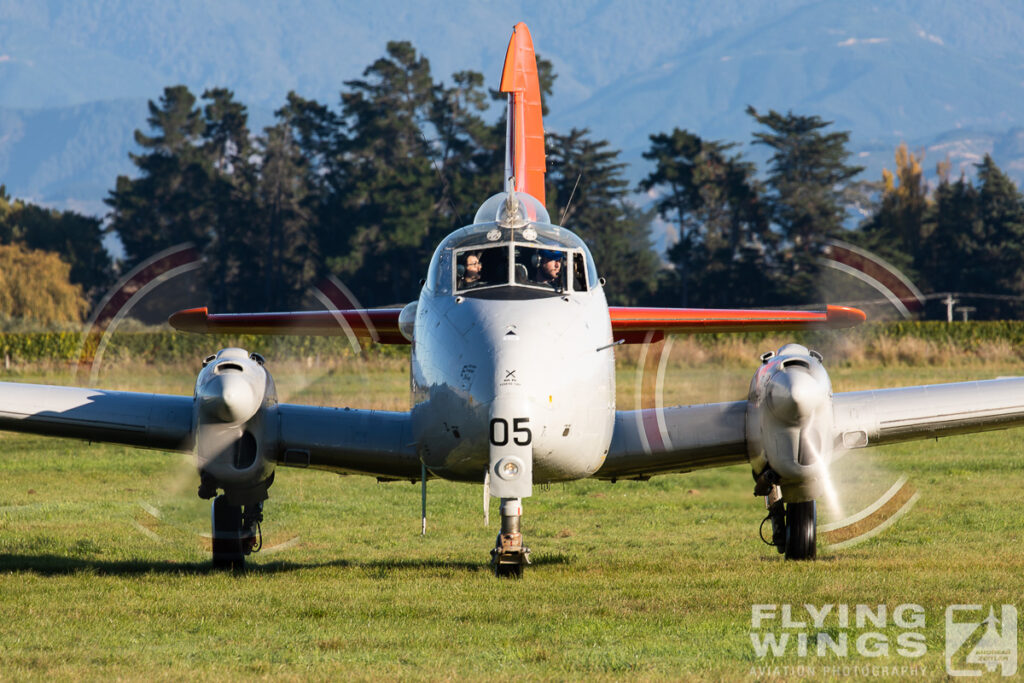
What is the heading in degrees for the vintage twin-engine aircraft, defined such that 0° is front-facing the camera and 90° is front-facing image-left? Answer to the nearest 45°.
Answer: approximately 0°
